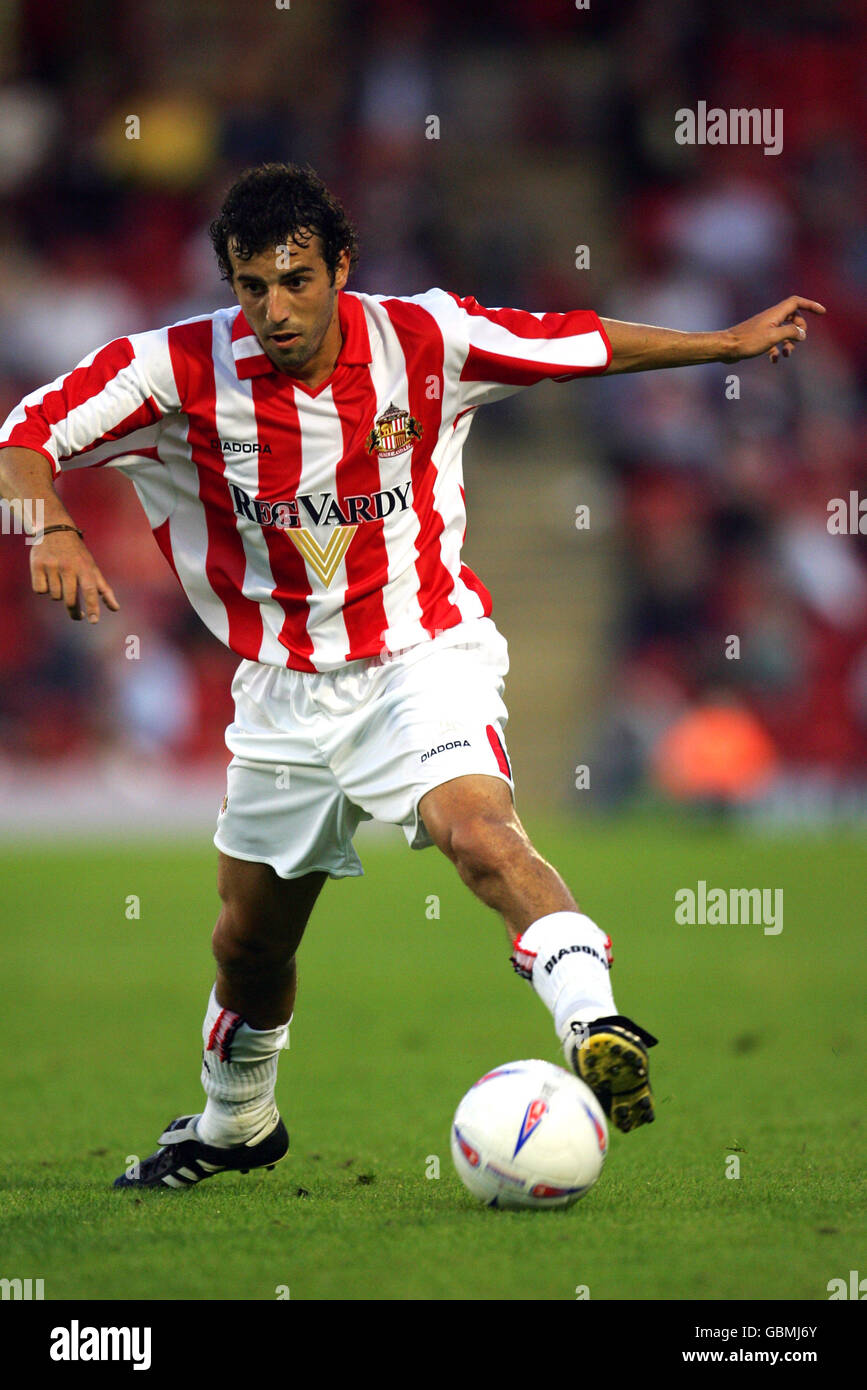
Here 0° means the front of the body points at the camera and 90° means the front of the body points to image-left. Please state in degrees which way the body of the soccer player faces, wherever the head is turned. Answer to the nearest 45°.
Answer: approximately 0°
